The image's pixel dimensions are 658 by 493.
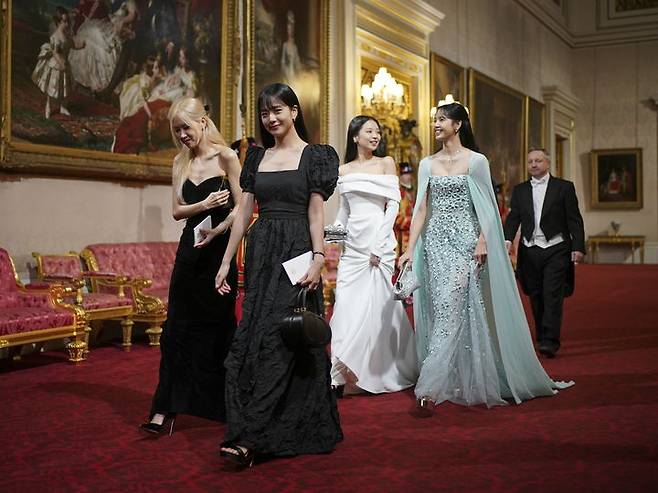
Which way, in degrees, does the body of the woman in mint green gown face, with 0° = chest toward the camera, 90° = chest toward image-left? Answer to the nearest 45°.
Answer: approximately 45°

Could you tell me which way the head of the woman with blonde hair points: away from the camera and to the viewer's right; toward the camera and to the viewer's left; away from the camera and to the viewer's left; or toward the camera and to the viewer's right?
toward the camera and to the viewer's left

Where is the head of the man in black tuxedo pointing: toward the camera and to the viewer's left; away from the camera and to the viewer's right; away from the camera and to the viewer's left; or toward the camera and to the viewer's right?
toward the camera and to the viewer's left

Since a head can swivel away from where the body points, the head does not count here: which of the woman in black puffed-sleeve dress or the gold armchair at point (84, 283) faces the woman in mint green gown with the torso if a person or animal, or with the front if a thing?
the gold armchair

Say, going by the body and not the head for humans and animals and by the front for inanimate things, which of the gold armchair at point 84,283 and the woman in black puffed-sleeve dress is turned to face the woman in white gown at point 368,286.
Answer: the gold armchair

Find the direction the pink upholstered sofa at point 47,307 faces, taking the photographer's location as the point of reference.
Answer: facing the viewer and to the right of the viewer

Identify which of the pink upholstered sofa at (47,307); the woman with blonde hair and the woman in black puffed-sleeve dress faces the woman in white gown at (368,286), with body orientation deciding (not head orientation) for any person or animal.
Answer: the pink upholstered sofa

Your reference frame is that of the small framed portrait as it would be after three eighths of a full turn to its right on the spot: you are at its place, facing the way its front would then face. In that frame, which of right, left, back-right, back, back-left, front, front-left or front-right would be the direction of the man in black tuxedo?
back-left

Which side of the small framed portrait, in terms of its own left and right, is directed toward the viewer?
front

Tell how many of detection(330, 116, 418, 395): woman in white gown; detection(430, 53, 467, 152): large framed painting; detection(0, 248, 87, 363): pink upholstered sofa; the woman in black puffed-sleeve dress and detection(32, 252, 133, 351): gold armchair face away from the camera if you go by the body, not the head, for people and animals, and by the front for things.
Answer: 0

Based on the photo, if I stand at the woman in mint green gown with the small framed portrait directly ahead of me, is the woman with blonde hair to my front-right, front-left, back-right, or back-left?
back-left

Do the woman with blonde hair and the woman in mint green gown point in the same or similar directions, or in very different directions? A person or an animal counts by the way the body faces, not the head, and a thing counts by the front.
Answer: same or similar directions

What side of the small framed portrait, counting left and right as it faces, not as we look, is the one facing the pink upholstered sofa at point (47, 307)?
front

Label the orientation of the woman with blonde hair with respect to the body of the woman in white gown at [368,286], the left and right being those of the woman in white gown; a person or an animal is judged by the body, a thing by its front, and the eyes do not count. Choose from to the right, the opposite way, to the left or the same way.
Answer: the same way

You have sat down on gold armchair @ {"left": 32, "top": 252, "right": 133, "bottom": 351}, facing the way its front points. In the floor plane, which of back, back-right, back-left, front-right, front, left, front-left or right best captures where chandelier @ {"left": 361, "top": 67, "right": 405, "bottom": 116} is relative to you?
left

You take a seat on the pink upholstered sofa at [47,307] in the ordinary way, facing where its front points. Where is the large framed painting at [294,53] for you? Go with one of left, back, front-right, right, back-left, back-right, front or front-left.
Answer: left

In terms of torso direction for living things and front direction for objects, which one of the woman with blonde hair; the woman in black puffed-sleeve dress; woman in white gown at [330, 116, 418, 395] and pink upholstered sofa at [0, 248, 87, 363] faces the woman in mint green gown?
the pink upholstered sofa

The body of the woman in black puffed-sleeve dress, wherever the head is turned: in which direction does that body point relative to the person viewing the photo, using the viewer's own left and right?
facing the viewer and to the left of the viewer

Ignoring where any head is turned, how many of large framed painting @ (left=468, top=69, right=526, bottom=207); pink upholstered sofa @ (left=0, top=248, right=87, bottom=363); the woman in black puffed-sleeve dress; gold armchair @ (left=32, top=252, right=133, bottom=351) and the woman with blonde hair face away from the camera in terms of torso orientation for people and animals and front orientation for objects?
0

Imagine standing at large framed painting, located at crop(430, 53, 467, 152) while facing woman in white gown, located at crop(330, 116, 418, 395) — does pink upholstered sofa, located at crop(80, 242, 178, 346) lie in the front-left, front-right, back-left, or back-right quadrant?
front-right
